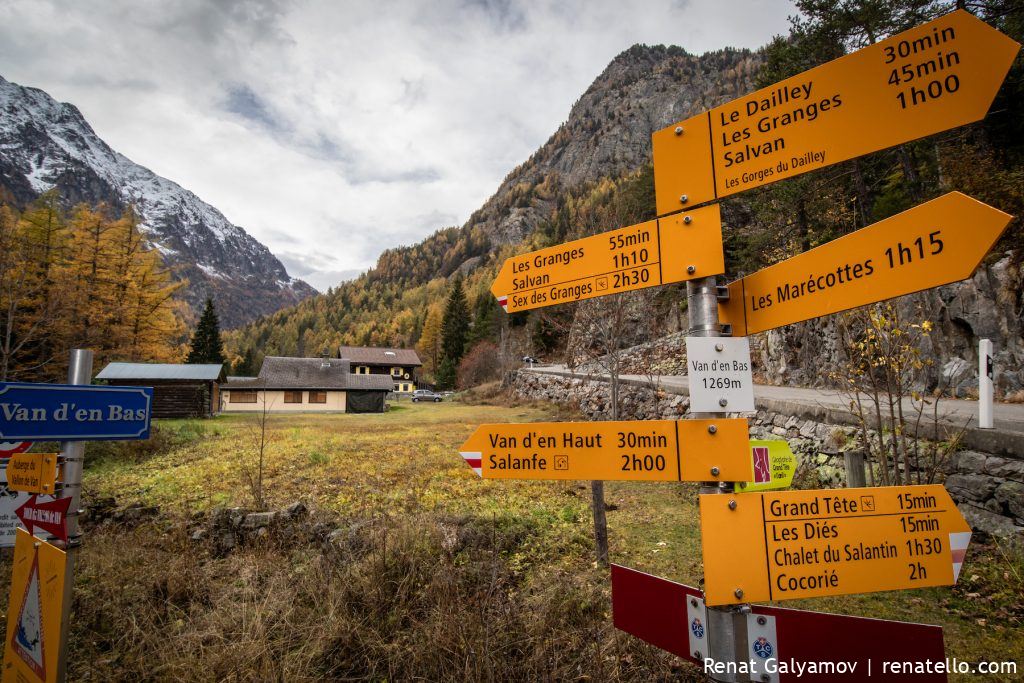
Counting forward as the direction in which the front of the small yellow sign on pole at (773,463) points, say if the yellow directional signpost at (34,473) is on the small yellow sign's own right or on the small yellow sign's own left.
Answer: on the small yellow sign's own right

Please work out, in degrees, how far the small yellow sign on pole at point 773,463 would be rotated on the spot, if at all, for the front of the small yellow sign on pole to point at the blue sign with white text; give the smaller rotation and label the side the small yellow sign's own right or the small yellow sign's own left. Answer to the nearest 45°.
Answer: approximately 45° to the small yellow sign's own right

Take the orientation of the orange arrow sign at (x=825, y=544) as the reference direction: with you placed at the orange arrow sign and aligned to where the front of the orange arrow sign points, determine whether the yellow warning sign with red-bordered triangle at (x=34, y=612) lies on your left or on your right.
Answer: on your right

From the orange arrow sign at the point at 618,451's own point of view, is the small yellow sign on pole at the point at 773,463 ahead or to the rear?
to the rear

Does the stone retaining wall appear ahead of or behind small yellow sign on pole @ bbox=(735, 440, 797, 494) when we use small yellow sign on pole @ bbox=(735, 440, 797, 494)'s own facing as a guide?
behind

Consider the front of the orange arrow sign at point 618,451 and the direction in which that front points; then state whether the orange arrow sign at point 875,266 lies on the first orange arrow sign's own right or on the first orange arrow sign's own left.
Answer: on the first orange arrow sign's own left

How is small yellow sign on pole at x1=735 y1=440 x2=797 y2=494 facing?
toward the camera
